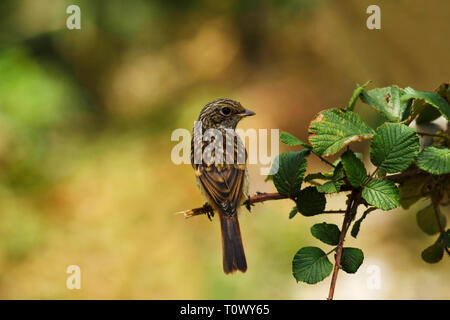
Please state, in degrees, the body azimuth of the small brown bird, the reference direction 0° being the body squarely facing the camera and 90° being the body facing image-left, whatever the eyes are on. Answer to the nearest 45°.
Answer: approximately 180°
